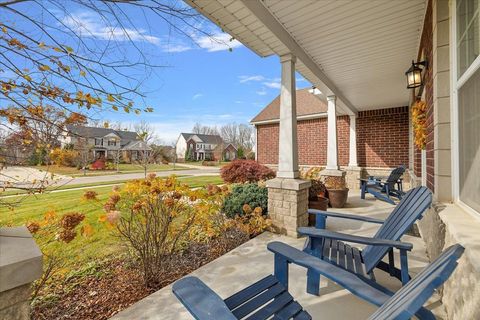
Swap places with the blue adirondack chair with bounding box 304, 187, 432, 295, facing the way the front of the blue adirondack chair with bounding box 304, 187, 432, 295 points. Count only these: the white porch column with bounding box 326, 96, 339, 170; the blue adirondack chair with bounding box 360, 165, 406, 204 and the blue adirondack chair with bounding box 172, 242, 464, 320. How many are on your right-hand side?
2

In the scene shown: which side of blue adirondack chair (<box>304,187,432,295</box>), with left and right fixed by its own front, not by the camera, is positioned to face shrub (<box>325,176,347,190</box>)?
right

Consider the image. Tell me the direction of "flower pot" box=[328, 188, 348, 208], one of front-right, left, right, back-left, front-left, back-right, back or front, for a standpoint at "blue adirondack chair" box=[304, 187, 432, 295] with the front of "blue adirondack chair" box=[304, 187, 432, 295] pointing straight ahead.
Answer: right

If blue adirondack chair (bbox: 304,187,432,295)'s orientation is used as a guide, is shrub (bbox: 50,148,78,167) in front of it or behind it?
in front

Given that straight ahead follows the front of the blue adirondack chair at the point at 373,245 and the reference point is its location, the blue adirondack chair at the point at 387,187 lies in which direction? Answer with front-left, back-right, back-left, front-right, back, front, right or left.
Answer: right

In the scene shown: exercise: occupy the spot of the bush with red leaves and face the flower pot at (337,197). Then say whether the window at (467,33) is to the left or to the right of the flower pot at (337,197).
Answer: right

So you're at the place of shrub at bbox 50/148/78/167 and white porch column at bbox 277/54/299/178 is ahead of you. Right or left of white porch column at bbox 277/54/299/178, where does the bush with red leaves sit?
left

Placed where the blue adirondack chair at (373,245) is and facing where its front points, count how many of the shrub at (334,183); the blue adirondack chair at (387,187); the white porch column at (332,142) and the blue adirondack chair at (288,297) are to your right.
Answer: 3

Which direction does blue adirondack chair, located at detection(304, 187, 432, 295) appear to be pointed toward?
to the viewer's left

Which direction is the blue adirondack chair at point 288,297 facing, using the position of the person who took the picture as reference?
facing away from the viewer and to the left of the viewer

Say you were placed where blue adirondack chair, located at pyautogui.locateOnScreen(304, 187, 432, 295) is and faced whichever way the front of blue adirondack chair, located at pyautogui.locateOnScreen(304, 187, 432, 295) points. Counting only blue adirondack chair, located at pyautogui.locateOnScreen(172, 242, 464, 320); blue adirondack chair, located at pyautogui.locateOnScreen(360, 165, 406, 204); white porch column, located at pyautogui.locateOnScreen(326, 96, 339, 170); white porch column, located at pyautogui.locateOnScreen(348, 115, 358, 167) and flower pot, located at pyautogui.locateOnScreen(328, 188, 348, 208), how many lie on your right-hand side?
4

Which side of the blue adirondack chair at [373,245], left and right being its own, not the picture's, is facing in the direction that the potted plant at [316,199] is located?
right
